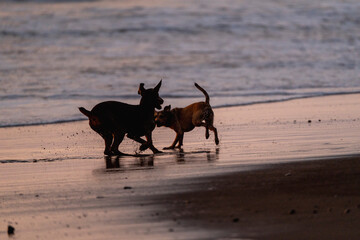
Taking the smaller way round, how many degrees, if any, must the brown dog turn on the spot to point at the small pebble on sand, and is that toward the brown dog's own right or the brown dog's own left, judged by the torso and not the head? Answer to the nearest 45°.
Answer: approximately 90° to the brown dog's own left

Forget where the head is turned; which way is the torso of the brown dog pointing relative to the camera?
to the viewer's left

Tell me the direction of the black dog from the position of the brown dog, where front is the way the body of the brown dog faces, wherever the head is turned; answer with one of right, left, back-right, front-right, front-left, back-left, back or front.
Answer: front-left
